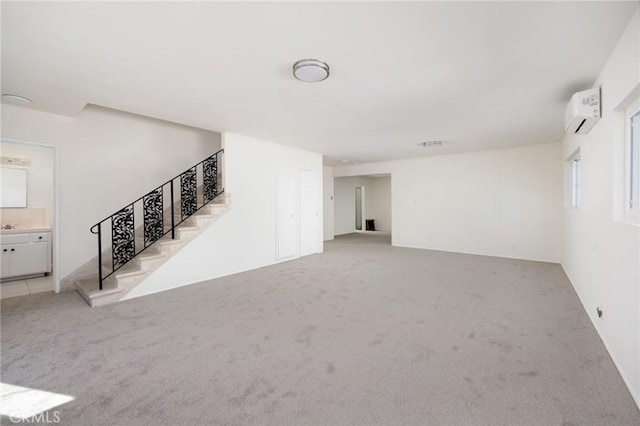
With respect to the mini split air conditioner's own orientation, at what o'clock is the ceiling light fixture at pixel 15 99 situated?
The ceiling light fixture is roughly at 11 o'clock from the mini split air conditioner.

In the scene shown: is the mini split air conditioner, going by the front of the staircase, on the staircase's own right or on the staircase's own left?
on the staircase's own left

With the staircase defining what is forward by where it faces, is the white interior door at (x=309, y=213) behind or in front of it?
behind

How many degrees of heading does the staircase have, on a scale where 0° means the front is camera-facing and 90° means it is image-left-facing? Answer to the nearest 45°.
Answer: approximately 45°

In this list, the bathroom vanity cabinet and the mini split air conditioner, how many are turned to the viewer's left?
1

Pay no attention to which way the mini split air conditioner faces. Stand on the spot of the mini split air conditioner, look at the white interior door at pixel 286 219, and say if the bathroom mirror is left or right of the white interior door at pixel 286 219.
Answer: left

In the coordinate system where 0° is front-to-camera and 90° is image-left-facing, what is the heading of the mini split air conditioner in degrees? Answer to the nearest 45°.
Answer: approximately 90°

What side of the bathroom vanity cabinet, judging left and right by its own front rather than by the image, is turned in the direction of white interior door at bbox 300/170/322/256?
left

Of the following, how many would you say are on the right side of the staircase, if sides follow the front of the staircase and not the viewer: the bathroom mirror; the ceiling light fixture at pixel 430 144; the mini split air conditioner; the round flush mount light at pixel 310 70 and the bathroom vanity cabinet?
2

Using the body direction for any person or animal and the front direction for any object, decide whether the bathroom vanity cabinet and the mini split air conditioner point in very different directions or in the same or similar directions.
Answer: very different directions
